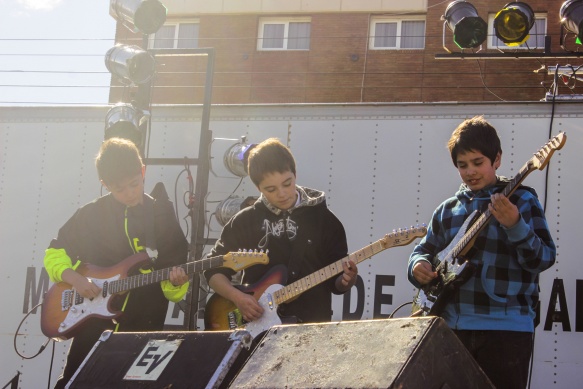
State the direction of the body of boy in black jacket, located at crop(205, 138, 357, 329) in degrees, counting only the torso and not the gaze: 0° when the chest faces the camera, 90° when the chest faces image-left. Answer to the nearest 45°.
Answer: approximately 0°

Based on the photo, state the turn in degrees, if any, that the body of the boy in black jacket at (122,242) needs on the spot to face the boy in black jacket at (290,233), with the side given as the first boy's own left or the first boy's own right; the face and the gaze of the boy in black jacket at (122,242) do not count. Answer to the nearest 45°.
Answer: approximately 45° to the first boy's own left

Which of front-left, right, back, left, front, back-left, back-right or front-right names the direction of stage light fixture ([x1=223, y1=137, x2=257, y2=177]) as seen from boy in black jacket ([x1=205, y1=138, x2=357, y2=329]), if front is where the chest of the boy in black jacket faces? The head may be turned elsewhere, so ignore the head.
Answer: back

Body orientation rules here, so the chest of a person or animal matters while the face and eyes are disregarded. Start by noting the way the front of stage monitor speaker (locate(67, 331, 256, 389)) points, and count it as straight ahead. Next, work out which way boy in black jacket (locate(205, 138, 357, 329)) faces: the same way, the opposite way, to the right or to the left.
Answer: the opposite way

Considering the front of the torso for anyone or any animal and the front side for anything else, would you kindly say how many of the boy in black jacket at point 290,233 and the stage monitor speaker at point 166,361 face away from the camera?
1

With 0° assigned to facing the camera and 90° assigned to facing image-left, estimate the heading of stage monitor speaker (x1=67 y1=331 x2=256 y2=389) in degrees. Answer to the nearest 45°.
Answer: approximately 180°
